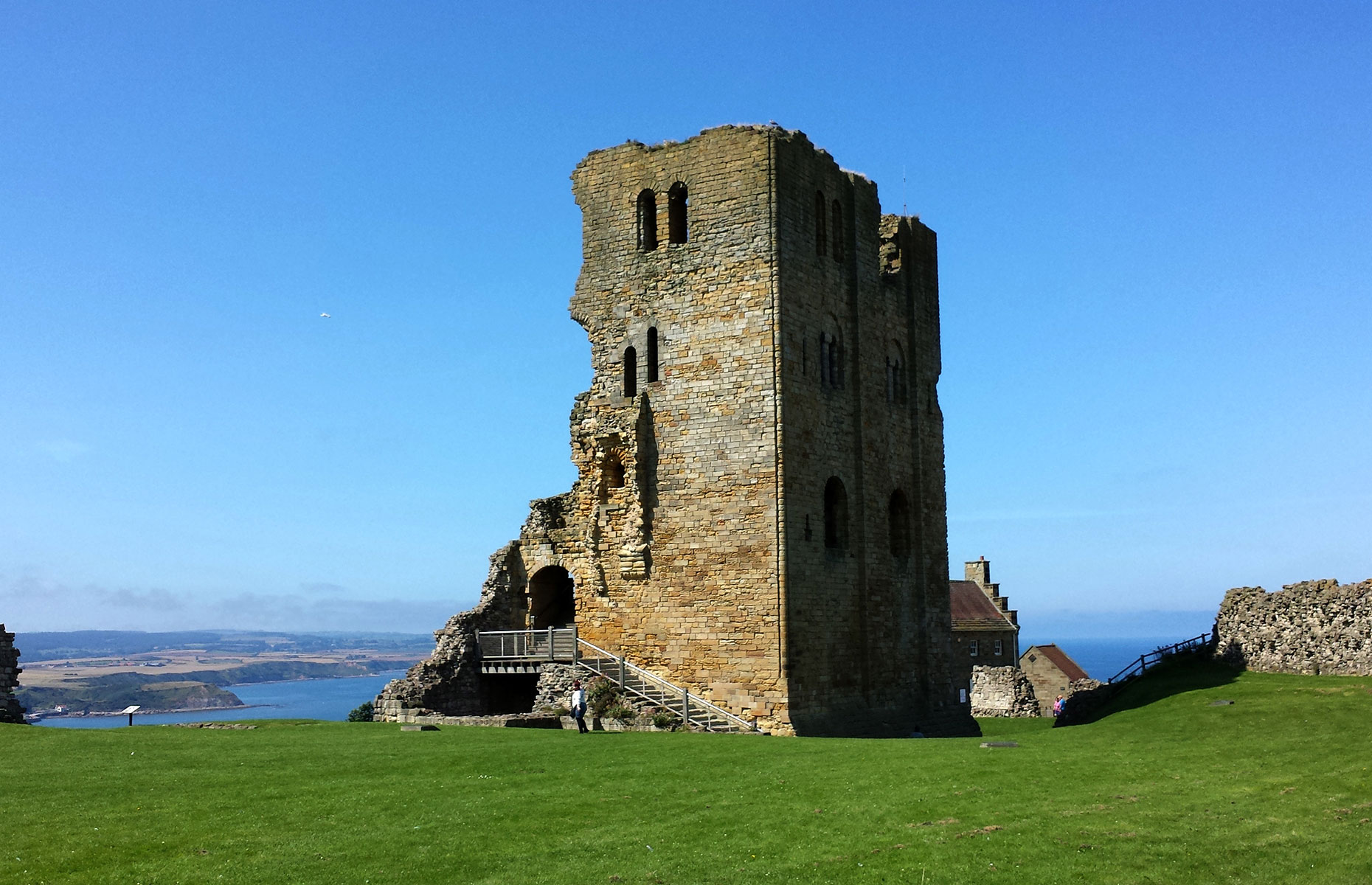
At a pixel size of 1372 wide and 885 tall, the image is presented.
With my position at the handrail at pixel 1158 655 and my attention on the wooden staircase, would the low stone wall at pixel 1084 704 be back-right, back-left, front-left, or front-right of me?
front-left

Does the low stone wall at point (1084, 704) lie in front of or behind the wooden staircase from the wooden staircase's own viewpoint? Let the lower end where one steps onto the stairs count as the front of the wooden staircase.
in front

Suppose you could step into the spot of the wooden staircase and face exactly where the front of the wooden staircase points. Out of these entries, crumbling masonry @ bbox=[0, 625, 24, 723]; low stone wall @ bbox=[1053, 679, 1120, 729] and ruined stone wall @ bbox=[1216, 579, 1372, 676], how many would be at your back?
1

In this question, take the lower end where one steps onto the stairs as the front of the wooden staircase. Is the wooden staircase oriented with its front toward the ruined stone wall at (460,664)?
no

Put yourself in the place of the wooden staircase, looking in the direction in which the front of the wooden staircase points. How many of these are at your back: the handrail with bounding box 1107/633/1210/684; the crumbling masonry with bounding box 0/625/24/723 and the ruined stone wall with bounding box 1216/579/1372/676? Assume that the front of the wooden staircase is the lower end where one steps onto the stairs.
1

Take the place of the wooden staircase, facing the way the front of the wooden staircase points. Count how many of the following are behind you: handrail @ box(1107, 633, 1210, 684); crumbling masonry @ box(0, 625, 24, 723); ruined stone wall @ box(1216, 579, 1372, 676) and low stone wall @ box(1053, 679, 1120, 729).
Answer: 1

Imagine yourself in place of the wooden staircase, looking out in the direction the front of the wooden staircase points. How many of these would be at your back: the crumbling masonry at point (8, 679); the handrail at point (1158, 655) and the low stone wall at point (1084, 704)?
1

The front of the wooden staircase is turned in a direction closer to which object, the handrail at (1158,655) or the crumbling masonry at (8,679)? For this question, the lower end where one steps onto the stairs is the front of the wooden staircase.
the handrail

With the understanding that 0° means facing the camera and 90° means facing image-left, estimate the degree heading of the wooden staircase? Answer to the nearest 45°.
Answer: approximately 270°

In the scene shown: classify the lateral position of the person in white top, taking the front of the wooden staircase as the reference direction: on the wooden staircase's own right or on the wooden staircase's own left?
on the wooden staircase's own right

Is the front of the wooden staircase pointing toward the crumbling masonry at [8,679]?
no

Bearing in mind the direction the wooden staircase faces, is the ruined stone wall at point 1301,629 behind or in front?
in front

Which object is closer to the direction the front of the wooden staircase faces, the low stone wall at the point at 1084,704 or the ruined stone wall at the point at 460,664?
the low stone wall

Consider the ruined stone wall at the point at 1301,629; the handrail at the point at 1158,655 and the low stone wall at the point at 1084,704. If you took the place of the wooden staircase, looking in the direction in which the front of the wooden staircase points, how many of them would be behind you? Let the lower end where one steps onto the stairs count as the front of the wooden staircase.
0
